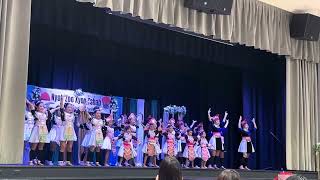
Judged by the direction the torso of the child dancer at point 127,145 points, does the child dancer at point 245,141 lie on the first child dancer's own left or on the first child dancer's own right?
on the first child dancer's own left

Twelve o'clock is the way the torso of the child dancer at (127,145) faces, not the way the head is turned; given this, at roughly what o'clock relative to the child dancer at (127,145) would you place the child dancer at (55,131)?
the child dancer at (55,131) is roughly at 2 o'clock from the child dancer at (127,145).

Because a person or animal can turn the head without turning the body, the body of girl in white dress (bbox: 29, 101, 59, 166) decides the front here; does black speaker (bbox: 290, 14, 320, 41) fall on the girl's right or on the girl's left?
on the girl's left

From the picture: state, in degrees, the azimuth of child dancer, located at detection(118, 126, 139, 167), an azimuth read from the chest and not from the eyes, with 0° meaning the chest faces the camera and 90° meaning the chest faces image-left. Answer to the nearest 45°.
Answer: approximately 0°

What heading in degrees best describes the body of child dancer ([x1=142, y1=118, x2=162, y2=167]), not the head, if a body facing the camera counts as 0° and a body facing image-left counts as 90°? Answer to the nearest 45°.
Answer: approximately 0°

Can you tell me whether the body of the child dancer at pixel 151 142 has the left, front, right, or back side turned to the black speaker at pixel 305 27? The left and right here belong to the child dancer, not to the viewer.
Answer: left
